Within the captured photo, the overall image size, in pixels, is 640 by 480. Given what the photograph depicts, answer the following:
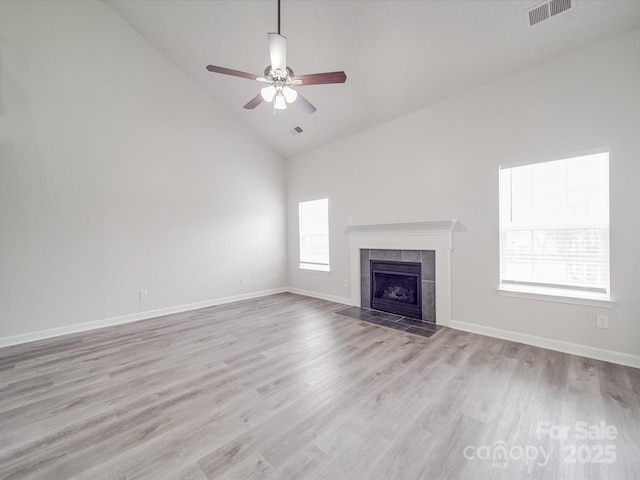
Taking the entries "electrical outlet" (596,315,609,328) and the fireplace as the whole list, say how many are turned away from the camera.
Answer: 0

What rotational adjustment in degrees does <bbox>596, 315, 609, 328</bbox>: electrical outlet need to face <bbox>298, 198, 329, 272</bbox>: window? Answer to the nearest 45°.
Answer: approximately 90° to its right

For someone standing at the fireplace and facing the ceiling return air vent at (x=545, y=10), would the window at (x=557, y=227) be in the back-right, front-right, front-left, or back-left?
front-left

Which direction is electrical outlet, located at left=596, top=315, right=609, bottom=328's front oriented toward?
toward the camera

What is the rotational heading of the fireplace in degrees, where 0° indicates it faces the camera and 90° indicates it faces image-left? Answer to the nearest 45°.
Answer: approximately 45°

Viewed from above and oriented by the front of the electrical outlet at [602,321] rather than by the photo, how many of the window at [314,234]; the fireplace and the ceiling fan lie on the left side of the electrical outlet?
0

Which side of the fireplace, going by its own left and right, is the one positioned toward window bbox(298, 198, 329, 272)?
right

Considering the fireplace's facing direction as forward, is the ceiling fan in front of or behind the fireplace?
in front

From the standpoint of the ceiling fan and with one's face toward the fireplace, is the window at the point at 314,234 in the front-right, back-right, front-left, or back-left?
front-left

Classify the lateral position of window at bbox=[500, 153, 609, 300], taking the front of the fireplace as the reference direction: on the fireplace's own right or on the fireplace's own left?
on the fireplace's own left

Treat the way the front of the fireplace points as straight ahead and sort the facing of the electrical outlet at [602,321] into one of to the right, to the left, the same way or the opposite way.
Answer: the same way

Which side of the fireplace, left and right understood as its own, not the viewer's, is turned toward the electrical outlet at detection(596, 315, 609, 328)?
left

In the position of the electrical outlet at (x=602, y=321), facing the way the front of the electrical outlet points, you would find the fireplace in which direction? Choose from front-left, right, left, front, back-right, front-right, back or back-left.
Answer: right
